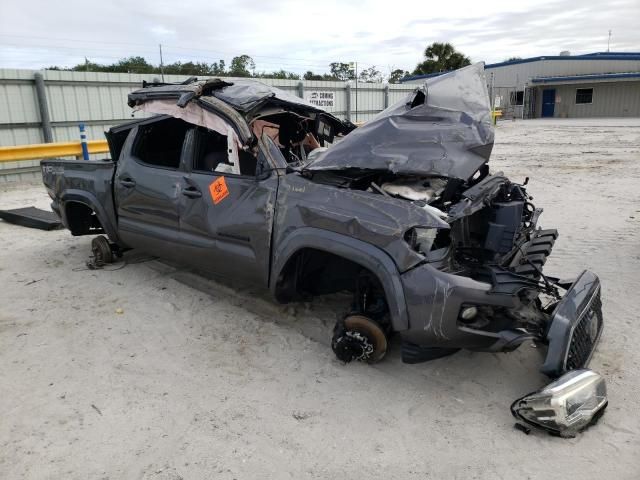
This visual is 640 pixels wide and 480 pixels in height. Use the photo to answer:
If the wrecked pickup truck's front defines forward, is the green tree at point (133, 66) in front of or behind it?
behind

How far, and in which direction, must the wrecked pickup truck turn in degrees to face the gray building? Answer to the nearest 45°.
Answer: approximately 90° to its left

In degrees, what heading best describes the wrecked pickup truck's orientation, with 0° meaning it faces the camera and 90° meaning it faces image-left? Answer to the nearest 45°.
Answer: approximately 315°

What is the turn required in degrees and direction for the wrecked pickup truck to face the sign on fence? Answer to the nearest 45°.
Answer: approximately 135° to its left

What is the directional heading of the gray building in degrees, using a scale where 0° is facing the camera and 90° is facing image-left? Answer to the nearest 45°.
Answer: approximately 0°

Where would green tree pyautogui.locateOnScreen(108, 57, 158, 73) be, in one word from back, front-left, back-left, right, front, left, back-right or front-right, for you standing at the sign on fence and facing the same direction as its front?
back-right

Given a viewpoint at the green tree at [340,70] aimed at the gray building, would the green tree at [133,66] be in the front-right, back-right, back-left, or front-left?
back-right

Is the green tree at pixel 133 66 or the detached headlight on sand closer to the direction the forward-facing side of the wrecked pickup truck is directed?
the detached headlight on sand

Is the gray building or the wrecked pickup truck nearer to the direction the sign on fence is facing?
the wrecked pickup truck

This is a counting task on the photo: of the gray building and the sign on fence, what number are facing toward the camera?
2

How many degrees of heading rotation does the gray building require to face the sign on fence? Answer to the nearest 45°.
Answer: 0° — it already faces it
